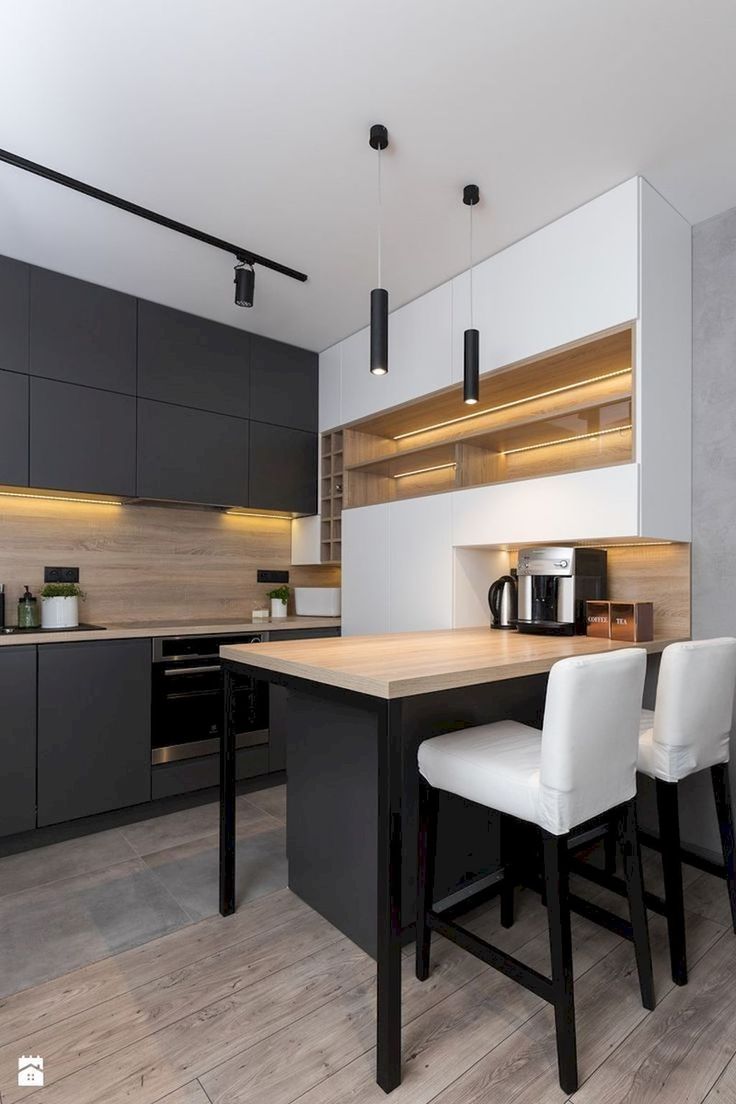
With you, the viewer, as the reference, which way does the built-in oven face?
facing the viewer and to the right of the viewer

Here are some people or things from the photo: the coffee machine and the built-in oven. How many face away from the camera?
0

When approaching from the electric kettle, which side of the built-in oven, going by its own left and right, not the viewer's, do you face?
front

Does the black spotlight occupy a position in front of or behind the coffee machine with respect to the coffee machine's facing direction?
in front

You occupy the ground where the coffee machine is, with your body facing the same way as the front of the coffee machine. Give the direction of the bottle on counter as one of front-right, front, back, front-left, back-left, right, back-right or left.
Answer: front-right

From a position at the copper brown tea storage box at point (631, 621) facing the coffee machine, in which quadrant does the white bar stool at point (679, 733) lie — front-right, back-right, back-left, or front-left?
back-left

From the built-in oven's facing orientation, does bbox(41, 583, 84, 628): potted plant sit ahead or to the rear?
to the rear

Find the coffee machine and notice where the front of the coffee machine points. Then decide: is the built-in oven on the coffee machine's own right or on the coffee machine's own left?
on the coffee machine's own right

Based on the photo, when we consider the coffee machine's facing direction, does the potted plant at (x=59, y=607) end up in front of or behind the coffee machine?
in front

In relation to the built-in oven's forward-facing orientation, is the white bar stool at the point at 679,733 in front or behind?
in front

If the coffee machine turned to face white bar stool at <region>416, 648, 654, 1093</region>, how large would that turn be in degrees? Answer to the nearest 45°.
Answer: approximately 45° to its left

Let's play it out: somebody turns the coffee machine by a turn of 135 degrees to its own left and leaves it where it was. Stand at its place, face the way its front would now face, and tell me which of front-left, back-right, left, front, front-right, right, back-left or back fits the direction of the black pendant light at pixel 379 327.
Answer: back-right
